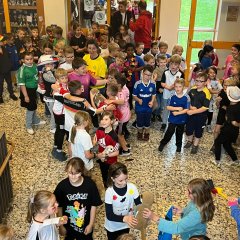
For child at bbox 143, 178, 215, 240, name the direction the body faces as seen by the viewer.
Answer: to the viewer's left

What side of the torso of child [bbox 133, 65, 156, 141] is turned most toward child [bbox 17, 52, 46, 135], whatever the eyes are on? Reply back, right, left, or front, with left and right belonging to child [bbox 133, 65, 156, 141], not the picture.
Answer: right

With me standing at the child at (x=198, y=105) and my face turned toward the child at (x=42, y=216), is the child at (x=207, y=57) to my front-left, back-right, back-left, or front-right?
back-right

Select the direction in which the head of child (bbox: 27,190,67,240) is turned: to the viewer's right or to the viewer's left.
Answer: to the viewer's right

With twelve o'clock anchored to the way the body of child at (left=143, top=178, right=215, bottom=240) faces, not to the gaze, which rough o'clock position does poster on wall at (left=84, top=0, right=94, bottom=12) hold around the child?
The poster on wall is roughly at 2 o'clock from the child.

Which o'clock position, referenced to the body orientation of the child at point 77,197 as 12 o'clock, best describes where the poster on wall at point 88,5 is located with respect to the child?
The poster on wall is roughly at 6 o'clock from the child.

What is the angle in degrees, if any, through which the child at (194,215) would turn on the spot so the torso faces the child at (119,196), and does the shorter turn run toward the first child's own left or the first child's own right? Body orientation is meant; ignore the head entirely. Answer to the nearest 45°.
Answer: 0° — they already face them

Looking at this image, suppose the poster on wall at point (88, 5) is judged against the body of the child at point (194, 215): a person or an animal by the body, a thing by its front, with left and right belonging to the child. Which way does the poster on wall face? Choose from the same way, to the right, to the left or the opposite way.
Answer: to the left

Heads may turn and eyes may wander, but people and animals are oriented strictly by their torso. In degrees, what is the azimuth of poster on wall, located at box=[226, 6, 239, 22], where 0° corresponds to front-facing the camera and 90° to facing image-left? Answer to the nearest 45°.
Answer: approximately 0°

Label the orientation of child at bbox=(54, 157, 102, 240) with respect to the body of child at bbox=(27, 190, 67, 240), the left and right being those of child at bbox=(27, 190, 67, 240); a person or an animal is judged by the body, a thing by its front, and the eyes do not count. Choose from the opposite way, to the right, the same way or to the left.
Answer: to the right
